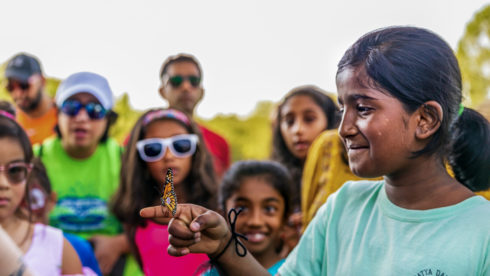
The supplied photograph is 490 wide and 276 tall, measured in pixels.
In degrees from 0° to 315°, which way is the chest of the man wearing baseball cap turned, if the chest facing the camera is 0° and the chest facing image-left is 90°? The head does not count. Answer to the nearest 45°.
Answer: approximately 45°

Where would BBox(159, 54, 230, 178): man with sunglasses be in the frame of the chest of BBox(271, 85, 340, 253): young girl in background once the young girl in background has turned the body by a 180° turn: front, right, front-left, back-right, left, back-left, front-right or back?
front-left

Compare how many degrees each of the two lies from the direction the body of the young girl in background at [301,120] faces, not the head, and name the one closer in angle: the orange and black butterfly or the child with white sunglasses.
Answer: the orange and black butterfly

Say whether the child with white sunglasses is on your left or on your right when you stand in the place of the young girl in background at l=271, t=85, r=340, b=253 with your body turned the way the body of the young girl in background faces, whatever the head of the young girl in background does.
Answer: on your right

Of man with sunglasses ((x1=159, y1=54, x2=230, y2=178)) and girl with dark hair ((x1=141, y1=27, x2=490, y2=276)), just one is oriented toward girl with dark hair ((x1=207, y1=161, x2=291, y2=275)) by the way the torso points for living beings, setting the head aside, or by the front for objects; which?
the man with sunglasses

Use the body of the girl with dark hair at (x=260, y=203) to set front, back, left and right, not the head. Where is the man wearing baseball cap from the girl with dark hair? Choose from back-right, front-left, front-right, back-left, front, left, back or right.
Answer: back-right

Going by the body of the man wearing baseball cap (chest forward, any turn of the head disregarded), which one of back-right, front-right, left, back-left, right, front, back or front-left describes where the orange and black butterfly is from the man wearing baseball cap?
front-left
